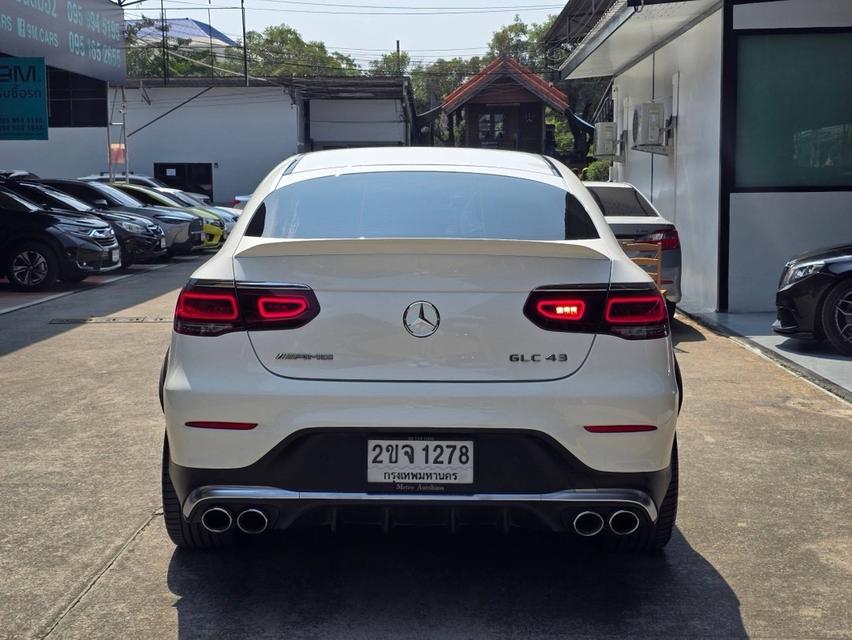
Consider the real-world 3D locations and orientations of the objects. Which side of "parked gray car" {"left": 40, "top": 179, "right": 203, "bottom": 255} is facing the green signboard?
right

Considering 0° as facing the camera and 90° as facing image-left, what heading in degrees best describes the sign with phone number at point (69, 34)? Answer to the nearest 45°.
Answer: approximately 315°

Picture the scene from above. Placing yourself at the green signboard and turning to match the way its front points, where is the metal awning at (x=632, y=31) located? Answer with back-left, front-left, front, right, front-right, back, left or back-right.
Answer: front-left

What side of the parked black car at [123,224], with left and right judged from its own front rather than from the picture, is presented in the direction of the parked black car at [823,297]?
front

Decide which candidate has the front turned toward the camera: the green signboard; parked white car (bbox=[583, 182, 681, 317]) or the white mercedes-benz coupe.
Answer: the green signboard

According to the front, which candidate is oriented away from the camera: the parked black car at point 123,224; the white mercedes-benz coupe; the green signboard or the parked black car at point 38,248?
the white mercedes-benz coupe

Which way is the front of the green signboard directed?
toward the camera

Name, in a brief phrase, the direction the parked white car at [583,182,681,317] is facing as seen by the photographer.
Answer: facing away from the viewer

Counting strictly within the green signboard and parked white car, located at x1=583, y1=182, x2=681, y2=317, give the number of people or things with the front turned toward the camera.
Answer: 1

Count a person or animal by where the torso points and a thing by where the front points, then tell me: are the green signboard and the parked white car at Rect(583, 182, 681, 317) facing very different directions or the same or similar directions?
very different directions

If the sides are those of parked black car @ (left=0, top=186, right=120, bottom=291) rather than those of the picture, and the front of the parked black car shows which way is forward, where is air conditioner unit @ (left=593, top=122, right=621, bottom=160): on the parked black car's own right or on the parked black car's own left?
on the parked black car's own left

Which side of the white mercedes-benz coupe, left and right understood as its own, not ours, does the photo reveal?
back

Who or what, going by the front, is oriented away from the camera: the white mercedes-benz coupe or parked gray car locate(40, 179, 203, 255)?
the white mercedes-benz coupe
